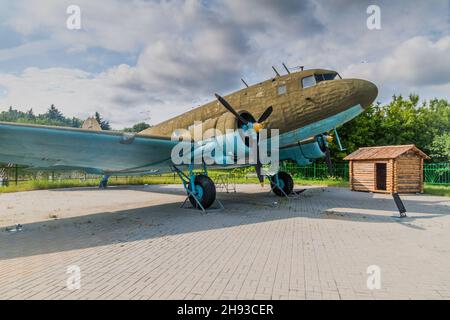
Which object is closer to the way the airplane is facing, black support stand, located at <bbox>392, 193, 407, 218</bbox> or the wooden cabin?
the black support stand

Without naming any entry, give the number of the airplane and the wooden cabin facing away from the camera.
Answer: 0

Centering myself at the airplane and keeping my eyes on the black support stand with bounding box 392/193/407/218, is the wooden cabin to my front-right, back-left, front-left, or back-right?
front-left

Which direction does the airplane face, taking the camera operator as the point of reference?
facing the viewer and to the right of the viewer

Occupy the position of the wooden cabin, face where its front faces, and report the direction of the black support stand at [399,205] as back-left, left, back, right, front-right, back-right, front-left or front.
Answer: front-left

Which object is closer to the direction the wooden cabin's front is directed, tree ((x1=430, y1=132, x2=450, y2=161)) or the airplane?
the airplane

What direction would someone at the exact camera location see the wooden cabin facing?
facing the viewer and to the left of the viewer

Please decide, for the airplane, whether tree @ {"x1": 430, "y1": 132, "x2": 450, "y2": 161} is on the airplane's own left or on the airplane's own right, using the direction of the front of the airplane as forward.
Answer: on the airplane's own left

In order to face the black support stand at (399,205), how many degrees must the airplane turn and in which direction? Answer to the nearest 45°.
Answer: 0° — it already faces it
